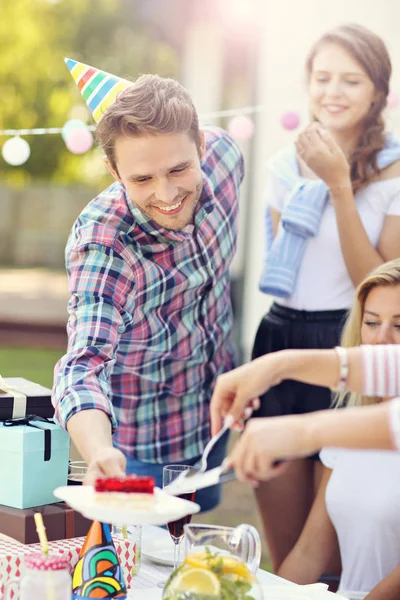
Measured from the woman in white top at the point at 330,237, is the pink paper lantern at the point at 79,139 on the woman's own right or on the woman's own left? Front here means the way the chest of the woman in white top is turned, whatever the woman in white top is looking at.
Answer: on the woman's own right

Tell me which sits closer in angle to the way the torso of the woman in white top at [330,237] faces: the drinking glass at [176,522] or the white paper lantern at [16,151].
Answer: the drinking glass

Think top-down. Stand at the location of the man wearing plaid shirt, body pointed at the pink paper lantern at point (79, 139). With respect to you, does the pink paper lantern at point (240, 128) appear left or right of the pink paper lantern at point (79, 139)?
right

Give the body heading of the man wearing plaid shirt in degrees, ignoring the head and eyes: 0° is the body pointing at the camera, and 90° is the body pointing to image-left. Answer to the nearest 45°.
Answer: approximately 315°

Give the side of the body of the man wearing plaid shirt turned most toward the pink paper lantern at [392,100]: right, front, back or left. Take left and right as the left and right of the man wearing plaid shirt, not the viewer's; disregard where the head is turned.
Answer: left

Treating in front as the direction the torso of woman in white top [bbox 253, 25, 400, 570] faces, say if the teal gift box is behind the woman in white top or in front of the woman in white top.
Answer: in front

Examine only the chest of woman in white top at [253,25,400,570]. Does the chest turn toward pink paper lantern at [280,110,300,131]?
no

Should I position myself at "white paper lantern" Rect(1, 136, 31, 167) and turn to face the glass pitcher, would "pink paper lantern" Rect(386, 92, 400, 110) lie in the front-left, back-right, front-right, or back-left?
front-left

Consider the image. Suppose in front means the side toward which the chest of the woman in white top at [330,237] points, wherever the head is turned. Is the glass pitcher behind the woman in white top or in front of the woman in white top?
in front

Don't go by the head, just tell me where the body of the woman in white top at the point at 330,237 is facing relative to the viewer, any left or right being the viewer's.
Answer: facing the viewer and to the left of the viewer

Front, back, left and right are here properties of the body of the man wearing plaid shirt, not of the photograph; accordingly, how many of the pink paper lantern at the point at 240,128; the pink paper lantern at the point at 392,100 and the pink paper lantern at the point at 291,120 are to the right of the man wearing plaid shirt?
0

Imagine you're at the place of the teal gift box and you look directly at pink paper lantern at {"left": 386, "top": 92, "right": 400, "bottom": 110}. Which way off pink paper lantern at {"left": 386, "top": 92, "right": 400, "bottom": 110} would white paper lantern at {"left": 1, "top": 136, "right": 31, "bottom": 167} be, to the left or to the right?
left

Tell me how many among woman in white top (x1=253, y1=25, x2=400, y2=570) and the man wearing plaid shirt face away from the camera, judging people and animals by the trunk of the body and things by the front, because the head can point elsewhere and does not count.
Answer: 0
